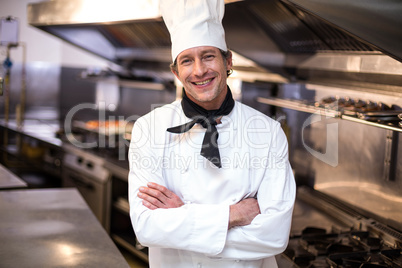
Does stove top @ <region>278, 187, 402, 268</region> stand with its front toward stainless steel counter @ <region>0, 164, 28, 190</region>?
no

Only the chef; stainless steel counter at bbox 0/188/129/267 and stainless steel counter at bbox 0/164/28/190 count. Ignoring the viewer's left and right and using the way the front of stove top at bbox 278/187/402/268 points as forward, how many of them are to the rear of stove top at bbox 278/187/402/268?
0

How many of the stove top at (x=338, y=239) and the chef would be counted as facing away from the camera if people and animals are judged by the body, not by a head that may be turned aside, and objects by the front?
0

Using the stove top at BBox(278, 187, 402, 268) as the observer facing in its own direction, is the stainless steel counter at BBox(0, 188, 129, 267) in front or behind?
in front

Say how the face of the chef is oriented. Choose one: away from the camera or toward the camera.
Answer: toward the camera

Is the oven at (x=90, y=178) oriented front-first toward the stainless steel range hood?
no

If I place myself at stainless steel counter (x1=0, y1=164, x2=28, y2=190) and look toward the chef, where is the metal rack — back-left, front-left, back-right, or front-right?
front-left

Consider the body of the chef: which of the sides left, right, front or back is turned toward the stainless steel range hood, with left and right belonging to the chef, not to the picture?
back

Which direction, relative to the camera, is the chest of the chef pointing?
toward the camera
